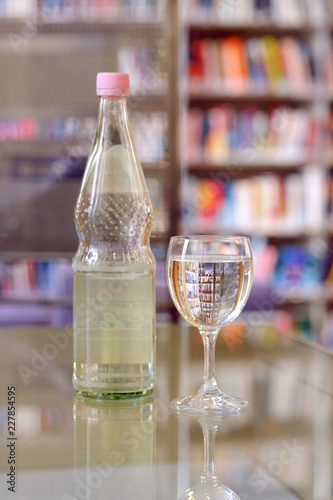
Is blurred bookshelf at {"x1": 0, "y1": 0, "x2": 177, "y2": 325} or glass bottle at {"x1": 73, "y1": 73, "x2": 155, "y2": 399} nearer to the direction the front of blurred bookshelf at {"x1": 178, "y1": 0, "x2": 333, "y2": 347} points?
the glass bottle

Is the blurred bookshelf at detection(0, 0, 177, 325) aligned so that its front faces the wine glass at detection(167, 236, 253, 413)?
yes

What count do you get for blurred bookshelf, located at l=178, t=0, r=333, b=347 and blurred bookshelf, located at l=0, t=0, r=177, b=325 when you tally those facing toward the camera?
2

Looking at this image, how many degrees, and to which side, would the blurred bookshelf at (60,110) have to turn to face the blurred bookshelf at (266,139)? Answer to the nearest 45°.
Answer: approximately 90° to its left

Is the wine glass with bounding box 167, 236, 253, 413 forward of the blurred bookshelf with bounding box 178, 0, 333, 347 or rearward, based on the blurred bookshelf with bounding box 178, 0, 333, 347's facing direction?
forward

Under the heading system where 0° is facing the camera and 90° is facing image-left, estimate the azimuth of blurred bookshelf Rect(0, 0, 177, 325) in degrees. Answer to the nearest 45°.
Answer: approximately 0°

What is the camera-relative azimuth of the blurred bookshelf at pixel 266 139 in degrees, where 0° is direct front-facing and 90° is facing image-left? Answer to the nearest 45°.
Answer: approximately 0°

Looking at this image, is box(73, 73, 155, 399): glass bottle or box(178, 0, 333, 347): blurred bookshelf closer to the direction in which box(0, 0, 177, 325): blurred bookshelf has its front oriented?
the glass bottle

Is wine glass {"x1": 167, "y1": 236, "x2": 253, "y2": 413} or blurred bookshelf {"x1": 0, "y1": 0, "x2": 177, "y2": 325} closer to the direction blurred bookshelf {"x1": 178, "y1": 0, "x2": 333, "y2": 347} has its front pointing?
the wine glass

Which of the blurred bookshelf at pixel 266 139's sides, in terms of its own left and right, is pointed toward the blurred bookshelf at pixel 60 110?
right
